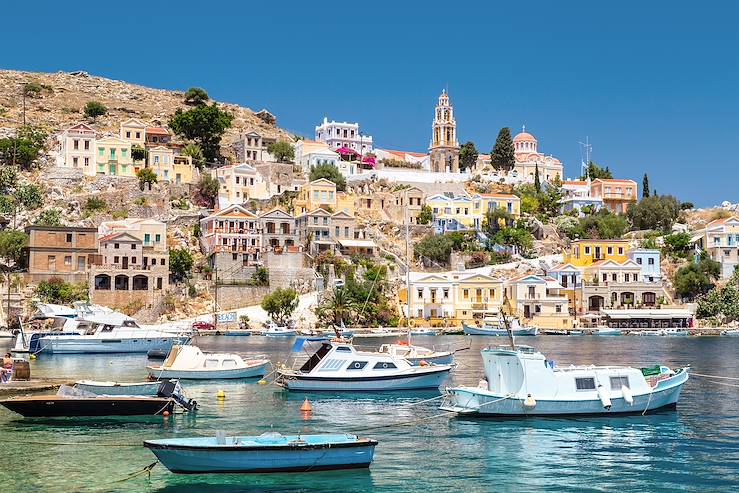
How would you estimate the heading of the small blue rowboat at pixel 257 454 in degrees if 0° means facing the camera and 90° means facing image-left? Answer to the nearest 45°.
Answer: approximately 90°

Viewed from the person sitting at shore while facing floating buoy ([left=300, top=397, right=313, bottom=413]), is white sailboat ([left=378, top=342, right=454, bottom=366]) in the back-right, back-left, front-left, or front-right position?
front-left

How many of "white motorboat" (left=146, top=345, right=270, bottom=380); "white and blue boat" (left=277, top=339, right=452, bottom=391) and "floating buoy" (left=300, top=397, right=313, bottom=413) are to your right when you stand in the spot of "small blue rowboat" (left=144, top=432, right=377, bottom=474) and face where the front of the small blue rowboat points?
3

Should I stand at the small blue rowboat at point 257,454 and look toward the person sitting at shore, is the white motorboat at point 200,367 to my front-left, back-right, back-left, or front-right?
front-right

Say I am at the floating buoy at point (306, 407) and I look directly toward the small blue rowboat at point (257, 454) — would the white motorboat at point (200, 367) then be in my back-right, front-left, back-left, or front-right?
back-right

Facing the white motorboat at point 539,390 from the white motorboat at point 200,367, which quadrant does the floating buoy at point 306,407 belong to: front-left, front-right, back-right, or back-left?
front-right

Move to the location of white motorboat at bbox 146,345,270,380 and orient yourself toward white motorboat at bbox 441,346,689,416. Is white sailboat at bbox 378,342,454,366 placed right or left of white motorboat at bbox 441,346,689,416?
left

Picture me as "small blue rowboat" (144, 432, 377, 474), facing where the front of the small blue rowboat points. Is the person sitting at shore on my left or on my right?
on my right
